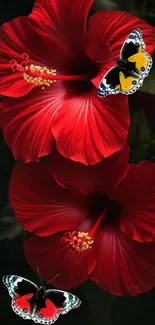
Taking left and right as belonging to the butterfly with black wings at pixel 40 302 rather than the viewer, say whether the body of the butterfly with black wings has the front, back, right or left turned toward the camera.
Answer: back

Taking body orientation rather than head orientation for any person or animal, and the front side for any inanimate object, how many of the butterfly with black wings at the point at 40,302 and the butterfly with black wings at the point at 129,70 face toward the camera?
0

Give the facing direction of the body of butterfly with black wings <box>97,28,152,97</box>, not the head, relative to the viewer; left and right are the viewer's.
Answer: facing away from the viewer and to the left of the viewer
